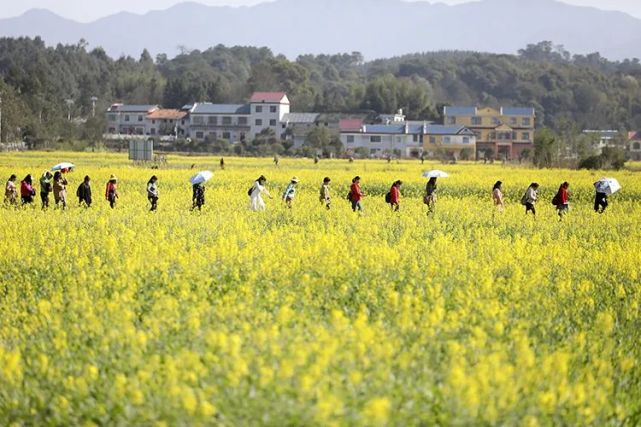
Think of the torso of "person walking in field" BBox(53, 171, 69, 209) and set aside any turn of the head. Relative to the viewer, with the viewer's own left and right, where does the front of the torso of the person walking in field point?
facing to the right of the viewer

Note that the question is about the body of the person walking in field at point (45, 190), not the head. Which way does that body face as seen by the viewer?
to the viewer's right

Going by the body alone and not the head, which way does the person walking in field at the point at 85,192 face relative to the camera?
to the viewer's right

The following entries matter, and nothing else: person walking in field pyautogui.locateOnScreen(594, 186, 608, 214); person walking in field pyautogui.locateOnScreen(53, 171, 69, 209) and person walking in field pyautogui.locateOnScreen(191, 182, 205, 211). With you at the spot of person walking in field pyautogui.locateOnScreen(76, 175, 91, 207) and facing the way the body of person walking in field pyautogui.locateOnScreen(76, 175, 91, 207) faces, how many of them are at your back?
1

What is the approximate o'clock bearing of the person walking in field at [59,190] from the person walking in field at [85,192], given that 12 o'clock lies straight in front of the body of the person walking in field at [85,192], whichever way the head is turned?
the person walking in field at [59,190] is roughly at 6 o'clock from the person walking in field at [85,192].

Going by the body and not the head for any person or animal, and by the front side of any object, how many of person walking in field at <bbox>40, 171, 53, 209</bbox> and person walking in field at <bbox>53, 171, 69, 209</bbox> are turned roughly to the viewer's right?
2
